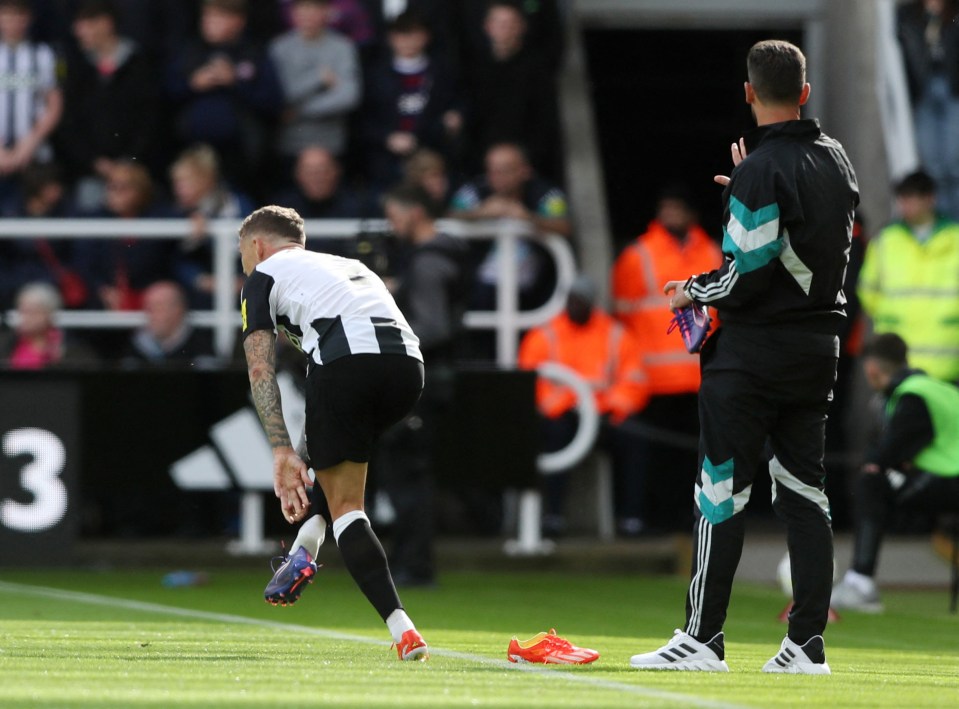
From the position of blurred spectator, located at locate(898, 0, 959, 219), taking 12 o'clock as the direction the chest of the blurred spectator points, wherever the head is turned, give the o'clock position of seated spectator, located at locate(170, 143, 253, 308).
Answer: The seated spectator is roughly at 2 o'clock from the blurred spectator.
